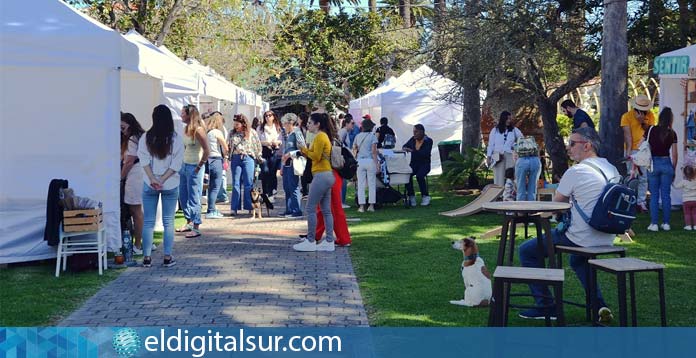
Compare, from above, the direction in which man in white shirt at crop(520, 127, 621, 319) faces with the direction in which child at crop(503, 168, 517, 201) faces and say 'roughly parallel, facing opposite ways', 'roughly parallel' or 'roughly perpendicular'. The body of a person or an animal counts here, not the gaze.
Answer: roughly perpendicular

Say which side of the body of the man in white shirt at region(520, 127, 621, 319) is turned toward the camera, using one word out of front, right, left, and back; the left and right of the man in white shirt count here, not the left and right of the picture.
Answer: left

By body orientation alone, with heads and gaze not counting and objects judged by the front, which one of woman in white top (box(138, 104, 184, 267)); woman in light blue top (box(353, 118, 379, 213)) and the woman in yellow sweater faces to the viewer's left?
the woman in yellow sweater

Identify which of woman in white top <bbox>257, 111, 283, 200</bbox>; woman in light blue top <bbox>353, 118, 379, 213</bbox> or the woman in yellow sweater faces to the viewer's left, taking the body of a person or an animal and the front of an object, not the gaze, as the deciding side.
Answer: the woman in yellow sweater

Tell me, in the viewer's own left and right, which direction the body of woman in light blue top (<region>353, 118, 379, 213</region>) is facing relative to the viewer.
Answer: facing away from the viewer

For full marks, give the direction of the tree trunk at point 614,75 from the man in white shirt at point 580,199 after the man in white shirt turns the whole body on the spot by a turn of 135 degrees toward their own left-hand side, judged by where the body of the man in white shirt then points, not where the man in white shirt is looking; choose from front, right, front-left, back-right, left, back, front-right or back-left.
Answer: back-left

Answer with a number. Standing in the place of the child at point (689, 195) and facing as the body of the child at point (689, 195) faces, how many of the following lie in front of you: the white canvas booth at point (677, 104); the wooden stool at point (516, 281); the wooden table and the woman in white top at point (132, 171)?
1

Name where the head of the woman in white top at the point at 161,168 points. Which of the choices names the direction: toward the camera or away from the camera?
away from the camera

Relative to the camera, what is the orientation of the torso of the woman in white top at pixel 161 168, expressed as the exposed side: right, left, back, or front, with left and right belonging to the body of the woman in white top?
back
